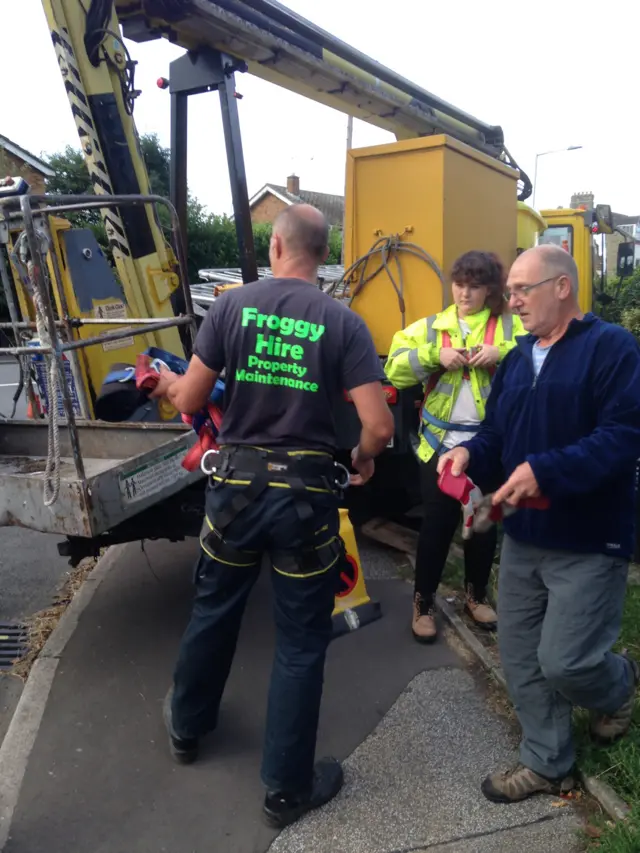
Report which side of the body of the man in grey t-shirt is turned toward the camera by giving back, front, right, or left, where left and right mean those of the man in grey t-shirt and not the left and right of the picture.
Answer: back

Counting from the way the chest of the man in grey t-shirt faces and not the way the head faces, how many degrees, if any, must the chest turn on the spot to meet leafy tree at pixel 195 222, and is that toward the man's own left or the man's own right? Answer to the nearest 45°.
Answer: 0° — they already face it

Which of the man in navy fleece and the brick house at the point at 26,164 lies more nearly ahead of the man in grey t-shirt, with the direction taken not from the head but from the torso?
the brick house

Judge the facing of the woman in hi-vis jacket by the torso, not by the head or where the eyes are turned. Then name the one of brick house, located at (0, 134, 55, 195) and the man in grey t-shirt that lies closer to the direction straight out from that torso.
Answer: the man in grey t-shirt

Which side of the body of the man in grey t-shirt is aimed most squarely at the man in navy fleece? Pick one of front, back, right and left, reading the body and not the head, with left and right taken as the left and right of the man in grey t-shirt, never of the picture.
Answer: right

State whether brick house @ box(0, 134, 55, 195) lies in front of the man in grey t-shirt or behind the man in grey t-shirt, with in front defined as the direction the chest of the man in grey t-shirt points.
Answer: in front

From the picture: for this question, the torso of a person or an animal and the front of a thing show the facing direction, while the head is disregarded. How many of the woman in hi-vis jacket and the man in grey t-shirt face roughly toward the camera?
1

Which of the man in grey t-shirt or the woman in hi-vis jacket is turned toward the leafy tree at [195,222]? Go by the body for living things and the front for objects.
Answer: the man in grey t-shirt

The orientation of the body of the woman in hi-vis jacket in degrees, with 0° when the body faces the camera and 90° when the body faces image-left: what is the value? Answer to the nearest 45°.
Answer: approximately 0°

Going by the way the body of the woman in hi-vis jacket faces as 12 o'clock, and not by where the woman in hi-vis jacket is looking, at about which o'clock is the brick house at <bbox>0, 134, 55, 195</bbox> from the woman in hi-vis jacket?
The brick house is roughly at 5 o'clock from the woman in hi-vis jacket.

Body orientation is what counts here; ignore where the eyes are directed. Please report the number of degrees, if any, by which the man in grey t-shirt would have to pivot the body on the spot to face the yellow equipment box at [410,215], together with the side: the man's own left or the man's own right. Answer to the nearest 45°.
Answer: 0° — they already face it

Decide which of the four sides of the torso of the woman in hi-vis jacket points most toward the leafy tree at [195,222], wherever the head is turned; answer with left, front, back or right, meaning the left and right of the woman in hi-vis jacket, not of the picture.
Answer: back

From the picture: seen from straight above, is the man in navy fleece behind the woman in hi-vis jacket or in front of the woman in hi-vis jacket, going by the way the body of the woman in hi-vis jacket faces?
in front

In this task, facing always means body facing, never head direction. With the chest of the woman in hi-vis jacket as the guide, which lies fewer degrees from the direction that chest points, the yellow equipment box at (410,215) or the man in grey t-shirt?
the man in grey t-shirt

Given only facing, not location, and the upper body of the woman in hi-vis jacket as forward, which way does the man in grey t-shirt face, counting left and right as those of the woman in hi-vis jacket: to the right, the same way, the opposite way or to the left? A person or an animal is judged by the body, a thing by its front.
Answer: the opposite way

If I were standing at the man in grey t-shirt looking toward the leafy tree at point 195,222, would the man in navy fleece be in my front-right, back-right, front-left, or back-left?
back-right
